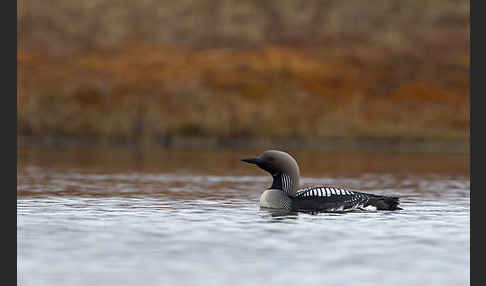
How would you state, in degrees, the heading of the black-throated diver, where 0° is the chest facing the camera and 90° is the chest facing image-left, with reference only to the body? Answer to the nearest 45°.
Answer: approximately 90°
